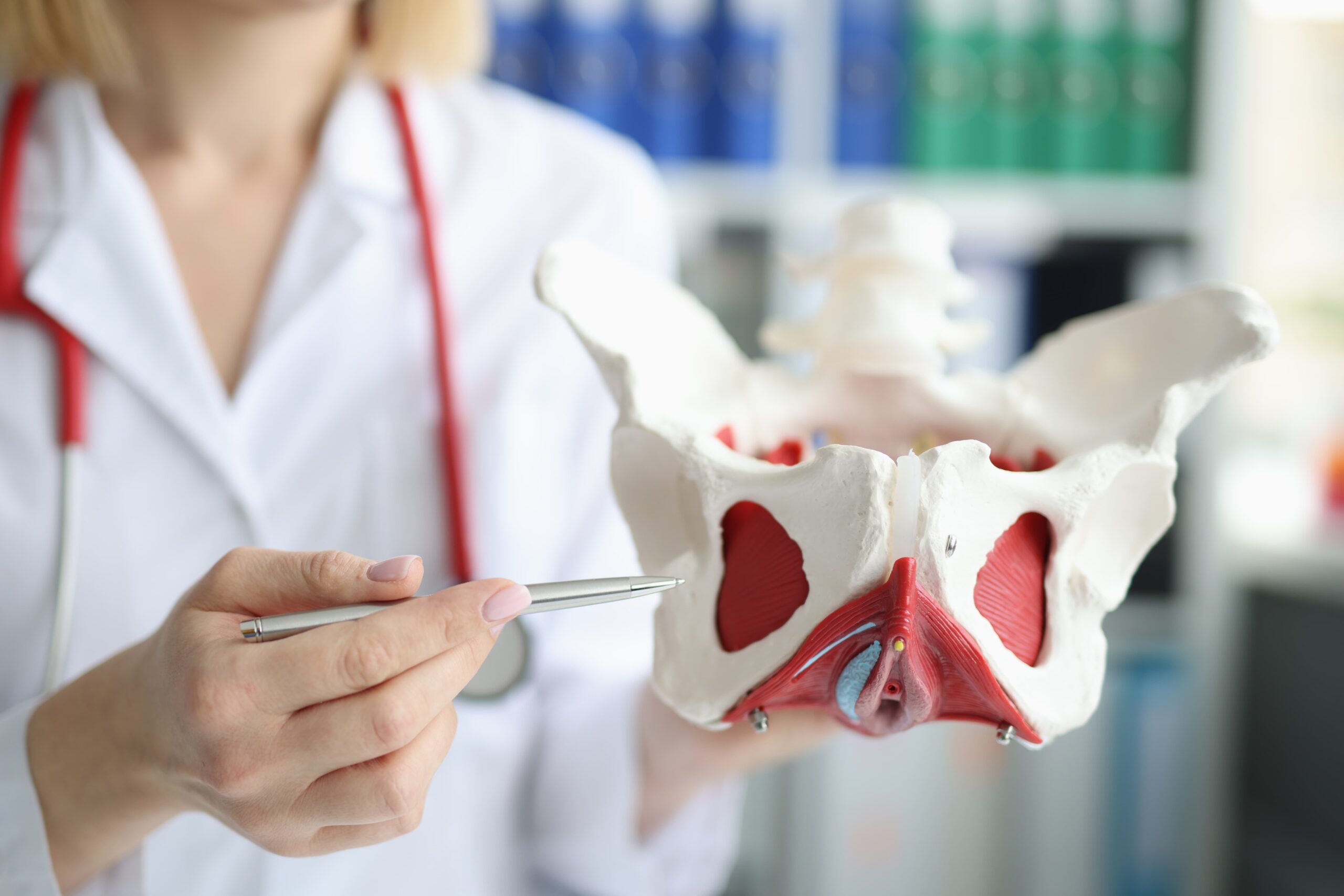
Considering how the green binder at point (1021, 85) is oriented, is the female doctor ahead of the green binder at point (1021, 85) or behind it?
ahead

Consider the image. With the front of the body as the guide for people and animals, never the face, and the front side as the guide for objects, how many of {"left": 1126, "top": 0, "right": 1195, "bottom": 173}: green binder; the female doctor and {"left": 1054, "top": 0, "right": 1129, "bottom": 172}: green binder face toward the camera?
3

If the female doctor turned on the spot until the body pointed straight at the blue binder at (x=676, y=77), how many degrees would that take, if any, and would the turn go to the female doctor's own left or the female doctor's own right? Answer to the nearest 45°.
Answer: approximately 135° to the female doctor's own left

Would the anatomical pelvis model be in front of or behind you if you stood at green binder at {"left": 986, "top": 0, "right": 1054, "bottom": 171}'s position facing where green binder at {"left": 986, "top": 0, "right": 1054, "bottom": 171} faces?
in front

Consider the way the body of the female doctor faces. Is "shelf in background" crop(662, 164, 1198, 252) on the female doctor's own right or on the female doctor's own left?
on the female doctor's own left

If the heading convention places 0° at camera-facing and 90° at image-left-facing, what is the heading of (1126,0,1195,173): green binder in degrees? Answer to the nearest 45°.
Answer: approximately 0°

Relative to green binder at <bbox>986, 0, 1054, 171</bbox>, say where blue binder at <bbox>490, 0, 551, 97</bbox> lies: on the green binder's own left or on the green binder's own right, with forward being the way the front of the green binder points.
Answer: on the green binder's own right

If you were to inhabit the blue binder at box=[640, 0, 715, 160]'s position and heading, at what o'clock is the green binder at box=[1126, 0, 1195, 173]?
The green binder is roughly at 9 o'clock from the blue binder.
